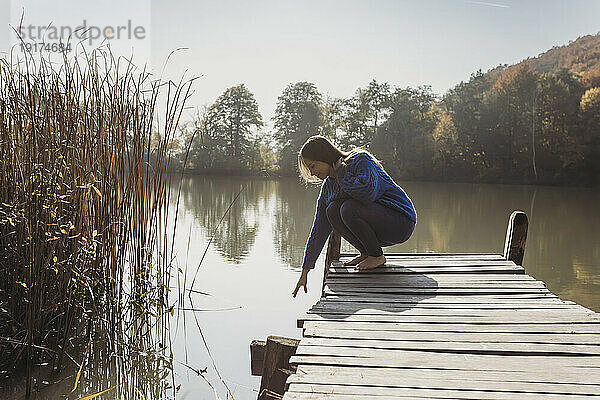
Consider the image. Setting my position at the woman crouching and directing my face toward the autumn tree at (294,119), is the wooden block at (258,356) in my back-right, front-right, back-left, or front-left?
back-left

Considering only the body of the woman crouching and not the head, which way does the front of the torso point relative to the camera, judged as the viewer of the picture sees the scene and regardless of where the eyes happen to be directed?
to the viewer's left

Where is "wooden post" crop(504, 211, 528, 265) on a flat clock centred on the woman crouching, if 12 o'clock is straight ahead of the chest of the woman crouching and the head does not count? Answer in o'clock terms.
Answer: The wooden post is roughly at 5 o'clock from the woman crouching.
